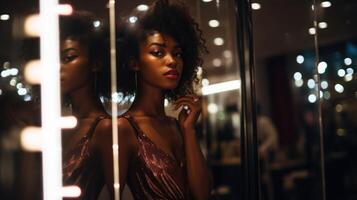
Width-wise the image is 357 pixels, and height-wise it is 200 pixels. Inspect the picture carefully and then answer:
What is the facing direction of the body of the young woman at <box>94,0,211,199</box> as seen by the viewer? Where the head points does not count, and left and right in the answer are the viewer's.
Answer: facing the viewer and to the right of the viewer

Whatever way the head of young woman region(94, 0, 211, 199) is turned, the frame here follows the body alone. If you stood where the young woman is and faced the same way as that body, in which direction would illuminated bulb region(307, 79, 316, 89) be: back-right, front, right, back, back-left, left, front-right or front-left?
left

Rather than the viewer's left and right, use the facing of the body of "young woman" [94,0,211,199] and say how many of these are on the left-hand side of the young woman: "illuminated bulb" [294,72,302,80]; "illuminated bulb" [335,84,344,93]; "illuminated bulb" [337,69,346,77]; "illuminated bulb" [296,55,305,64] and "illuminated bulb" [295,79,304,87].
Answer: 5

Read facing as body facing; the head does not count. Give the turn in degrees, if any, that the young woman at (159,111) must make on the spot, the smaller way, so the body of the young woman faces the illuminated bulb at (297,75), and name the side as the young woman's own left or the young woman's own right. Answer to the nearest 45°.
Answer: approximately 90° to the young woman's own left

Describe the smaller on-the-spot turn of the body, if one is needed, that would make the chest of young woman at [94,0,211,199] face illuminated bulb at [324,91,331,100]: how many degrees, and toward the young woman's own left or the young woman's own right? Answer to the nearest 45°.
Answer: approximately 90° to the young woman's own left

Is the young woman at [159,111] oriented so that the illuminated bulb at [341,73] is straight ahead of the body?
no
